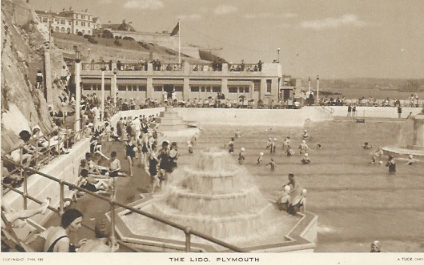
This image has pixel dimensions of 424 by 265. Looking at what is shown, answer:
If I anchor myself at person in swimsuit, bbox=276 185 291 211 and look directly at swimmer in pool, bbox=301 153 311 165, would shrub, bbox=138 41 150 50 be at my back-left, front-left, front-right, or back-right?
front-left

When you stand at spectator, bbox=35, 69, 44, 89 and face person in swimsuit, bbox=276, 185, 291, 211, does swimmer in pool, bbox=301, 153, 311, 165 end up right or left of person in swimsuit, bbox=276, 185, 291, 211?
left

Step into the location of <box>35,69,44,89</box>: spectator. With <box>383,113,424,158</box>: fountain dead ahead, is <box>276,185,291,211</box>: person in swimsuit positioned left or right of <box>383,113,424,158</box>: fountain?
right

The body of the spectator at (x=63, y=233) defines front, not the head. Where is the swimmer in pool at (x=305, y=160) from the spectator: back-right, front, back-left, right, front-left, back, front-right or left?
front-left

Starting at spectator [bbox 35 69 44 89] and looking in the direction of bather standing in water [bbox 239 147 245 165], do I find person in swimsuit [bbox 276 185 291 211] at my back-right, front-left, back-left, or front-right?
front-right

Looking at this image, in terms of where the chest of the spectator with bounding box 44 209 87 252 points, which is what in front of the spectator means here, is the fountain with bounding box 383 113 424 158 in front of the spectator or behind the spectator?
in front

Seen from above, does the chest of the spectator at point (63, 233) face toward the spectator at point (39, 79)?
no

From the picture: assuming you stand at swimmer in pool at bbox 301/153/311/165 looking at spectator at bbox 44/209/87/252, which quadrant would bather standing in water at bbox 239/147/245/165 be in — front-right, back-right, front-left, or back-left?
front-right

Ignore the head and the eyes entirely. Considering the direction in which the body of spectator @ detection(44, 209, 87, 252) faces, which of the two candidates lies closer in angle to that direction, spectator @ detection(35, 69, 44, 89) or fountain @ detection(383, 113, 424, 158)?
the fountain

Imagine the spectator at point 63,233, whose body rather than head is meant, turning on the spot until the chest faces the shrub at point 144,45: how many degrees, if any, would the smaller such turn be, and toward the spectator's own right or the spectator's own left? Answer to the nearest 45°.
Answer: approximately 90° to the spectator's own left
